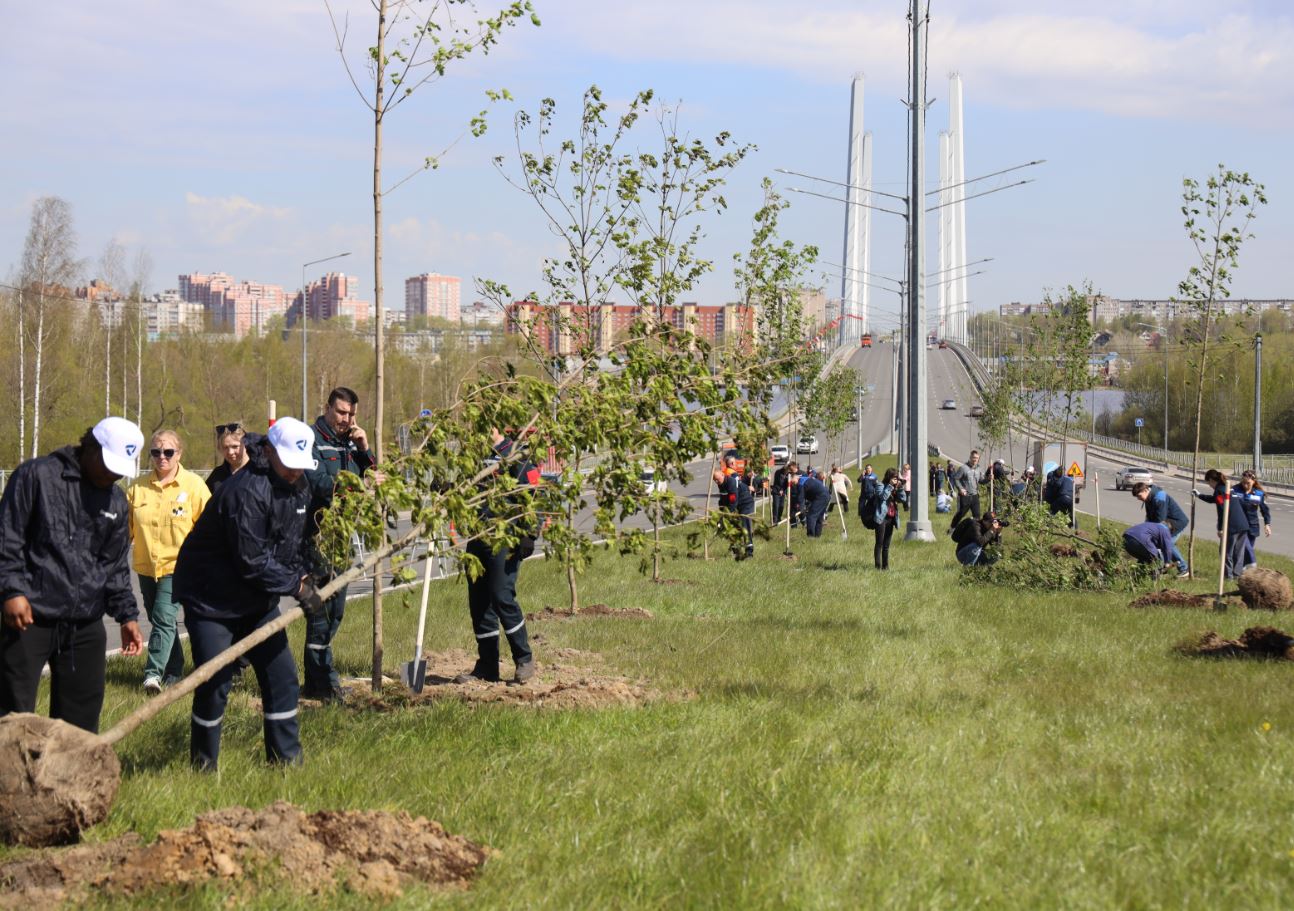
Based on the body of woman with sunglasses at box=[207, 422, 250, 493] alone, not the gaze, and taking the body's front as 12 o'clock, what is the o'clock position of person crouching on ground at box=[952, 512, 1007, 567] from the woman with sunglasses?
The person crouching on ground is roughly at 8 o'clock from the woman with sunglasses.

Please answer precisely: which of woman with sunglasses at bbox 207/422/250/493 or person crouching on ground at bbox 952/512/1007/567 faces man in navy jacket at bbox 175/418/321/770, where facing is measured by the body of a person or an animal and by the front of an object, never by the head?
the woman with sunglasses

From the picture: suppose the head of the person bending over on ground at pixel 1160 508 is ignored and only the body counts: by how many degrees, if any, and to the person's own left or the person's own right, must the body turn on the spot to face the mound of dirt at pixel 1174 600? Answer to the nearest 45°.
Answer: approximately 90° to the person's own left

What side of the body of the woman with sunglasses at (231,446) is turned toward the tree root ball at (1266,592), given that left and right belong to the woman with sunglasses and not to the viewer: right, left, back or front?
left

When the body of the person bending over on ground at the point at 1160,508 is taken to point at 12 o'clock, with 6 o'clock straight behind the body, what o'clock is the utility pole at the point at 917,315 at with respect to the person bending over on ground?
The utility pole is roughly at 2 o'clock from the person bending over on ground.

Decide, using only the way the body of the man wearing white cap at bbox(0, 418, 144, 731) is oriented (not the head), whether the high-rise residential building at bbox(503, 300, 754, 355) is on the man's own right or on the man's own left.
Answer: on the man's own left

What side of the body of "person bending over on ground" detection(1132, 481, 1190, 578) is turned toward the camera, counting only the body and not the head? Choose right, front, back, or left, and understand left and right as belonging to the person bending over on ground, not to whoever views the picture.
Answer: left
